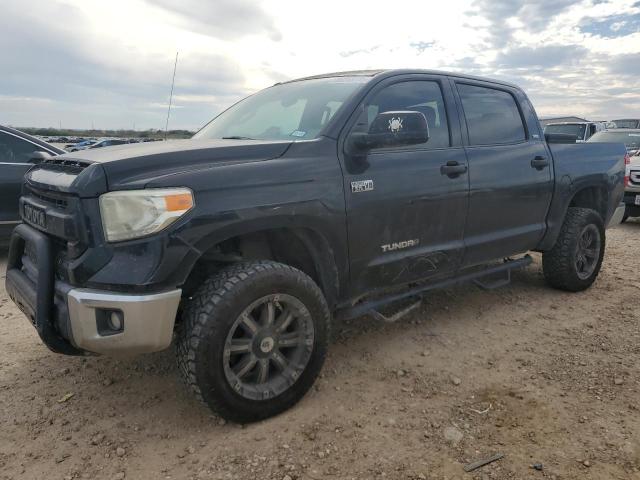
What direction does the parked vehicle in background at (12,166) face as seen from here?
to the viewer's right

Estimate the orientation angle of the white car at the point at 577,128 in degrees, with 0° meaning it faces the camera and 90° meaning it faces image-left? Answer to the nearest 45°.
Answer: approximately 45°

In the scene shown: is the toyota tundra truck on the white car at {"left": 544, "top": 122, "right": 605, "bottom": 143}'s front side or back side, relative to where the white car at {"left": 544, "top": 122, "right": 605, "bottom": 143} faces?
on the front side

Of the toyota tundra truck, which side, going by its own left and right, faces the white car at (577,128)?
back

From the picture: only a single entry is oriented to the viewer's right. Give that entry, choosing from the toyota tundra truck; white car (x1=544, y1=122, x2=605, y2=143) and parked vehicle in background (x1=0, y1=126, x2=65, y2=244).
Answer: the parked vehicle in background

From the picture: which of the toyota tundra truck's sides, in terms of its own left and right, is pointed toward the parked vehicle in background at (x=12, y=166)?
right

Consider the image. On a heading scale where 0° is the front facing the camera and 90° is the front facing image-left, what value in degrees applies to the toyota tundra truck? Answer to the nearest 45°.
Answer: approximately 45°
